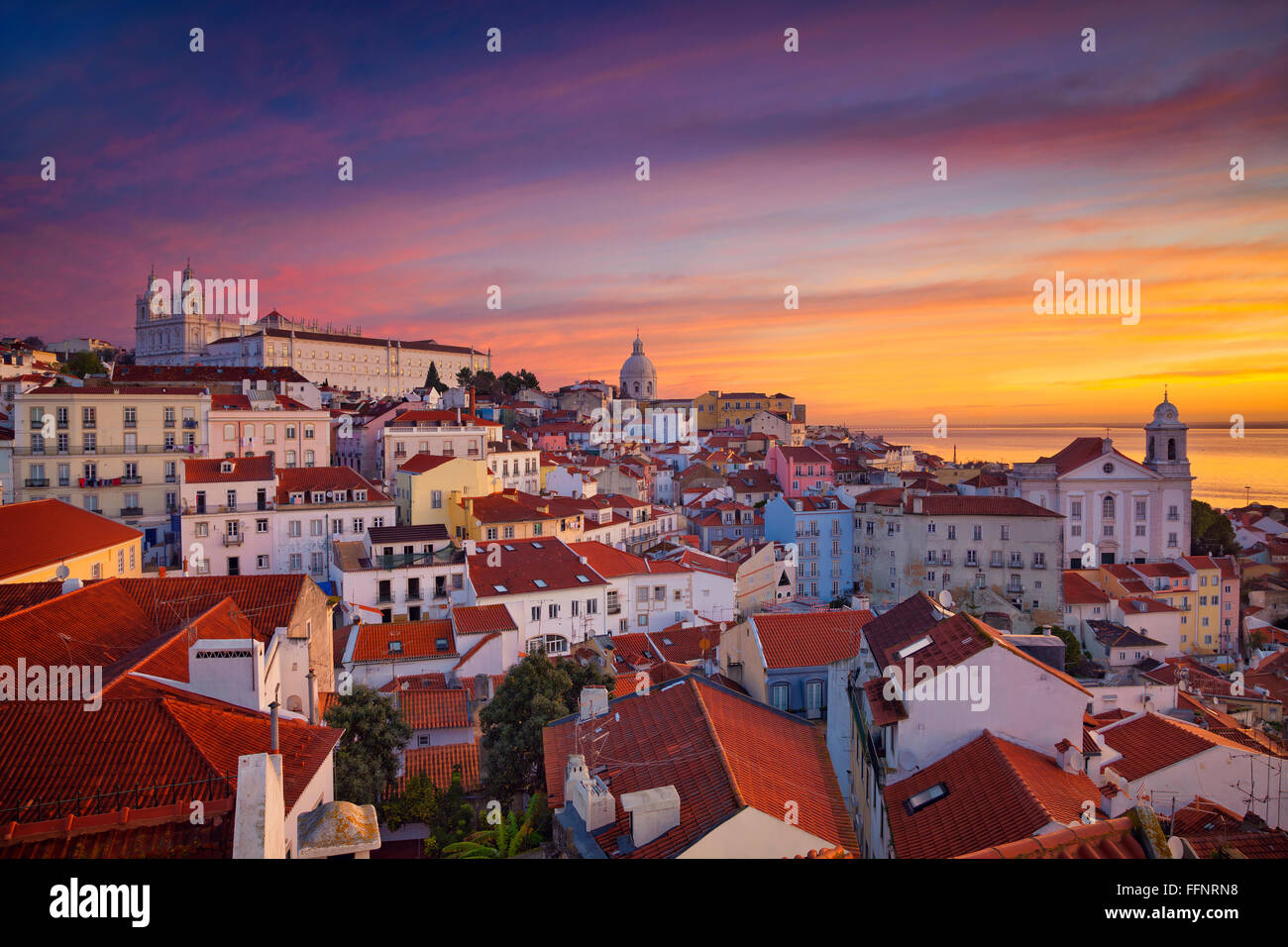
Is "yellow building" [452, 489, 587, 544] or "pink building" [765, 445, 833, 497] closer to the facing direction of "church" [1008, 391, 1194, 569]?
the yellow building

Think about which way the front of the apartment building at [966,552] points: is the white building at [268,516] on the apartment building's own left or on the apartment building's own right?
on the apartment building's own right

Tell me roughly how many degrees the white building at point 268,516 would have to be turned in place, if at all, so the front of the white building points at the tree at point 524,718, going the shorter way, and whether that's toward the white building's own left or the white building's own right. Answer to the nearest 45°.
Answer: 0° — it already faces it

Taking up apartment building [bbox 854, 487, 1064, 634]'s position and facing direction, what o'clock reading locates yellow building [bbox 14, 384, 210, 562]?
The yellow building is roughly at 2 o'clock from the apartment building.

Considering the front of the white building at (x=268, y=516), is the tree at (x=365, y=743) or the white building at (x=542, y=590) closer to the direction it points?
the tree

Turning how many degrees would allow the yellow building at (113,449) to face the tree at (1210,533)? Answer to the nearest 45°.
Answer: approximately 90° to its left

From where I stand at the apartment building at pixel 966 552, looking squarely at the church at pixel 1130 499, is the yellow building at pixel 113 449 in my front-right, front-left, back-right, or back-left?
back-left

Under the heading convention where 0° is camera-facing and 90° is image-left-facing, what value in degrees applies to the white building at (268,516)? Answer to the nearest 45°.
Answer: approximately 0°

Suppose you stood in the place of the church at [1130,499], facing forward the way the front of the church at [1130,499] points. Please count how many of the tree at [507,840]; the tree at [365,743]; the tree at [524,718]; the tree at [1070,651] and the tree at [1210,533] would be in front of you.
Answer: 4
